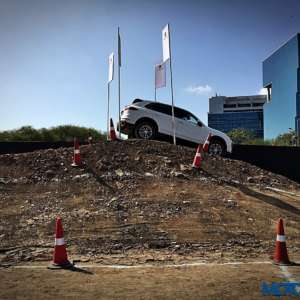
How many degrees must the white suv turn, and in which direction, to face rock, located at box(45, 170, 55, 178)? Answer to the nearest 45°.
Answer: approximately 135° to its right

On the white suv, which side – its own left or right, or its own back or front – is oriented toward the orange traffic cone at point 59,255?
right

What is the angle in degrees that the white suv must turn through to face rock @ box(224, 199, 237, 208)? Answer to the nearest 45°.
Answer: approximately 90° to its right

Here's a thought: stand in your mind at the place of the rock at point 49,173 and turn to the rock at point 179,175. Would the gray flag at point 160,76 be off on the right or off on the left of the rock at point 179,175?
left

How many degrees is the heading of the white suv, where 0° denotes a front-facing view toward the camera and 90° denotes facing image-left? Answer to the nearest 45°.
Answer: approximately 270°

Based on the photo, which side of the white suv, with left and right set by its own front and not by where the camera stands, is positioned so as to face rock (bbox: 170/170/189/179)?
right

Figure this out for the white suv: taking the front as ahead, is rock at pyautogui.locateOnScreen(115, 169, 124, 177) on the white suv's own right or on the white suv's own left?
on the white suv's own right

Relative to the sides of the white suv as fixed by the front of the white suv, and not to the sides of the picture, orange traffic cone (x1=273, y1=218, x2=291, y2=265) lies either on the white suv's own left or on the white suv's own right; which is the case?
on the white suv's own right
